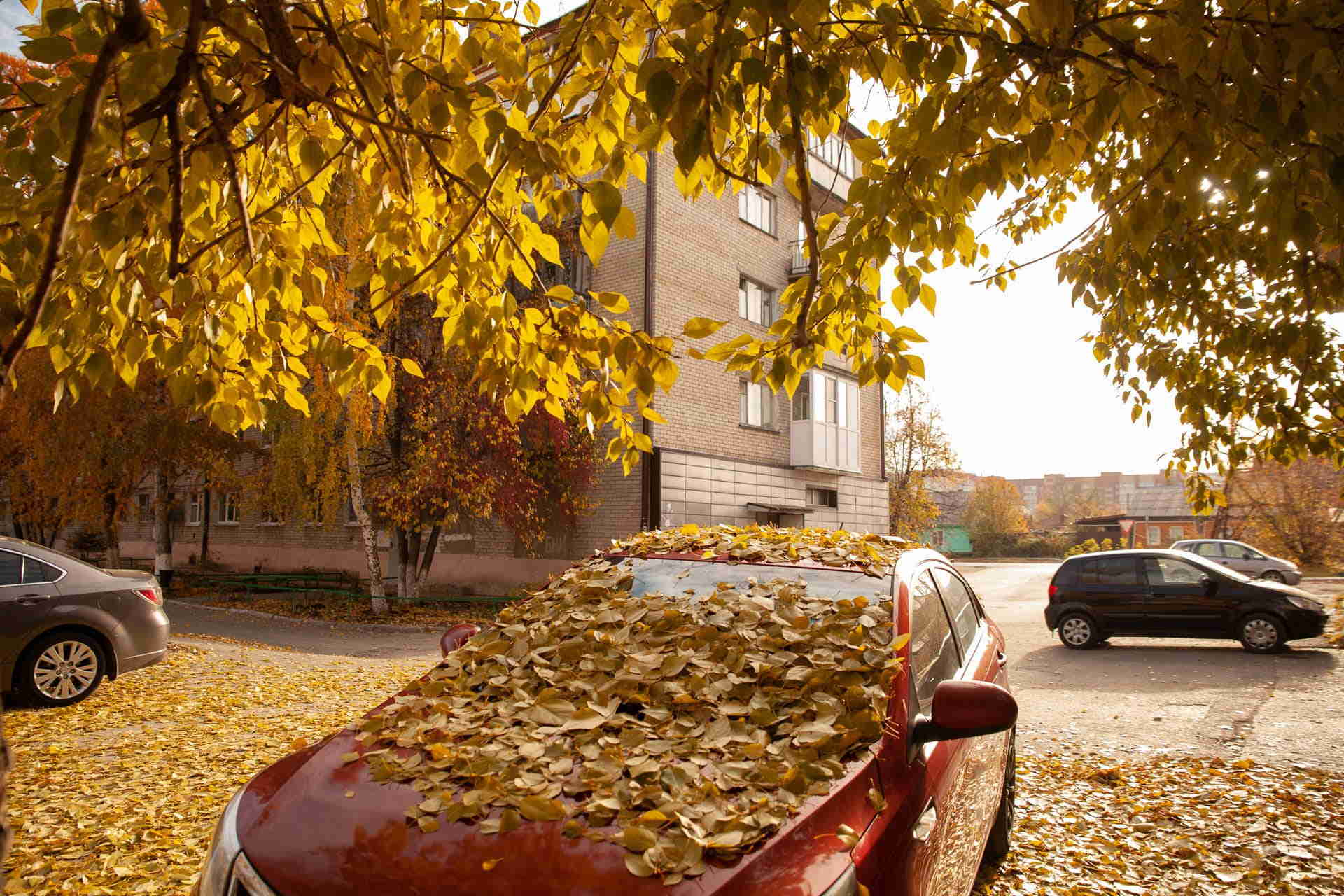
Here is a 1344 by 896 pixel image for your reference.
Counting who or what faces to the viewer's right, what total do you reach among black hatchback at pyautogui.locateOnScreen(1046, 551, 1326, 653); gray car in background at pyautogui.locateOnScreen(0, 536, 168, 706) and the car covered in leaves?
1

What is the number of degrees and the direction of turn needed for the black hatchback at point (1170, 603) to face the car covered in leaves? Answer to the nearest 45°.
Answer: approximately 90° to its right

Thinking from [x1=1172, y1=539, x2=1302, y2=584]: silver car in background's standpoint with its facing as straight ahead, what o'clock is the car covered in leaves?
The car covered in leaves is roughly at 3 o'clock from the silver car in background.

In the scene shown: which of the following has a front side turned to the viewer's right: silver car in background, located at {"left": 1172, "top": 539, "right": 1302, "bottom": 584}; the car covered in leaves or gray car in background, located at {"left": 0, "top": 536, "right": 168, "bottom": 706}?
silver car in background, located at {"left": 1172, "top": 539, "right": 1302, "bottom": 584}

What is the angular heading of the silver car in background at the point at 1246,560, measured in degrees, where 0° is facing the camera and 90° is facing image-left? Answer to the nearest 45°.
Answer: approximately 270°

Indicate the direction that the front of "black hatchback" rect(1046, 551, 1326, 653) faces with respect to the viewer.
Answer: facing to the right of the viewer

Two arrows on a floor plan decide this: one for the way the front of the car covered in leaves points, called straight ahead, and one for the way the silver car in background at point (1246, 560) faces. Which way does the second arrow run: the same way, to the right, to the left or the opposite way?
to the left

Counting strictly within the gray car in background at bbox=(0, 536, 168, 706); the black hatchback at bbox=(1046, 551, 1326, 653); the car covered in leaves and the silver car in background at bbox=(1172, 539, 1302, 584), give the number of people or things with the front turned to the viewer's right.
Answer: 2

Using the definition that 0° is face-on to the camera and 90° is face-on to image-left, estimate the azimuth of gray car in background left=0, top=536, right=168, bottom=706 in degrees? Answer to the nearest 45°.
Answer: approximately 90°

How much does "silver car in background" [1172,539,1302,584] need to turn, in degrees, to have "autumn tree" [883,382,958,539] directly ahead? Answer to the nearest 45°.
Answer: approximately 135° to its left
